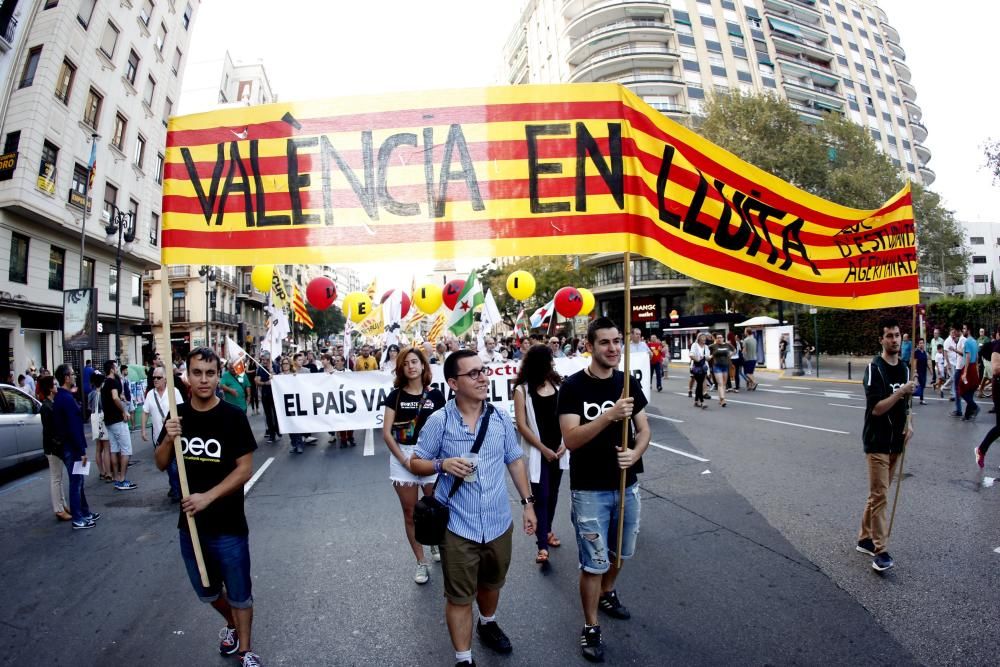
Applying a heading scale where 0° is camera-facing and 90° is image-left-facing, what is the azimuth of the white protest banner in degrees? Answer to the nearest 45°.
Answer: approximately 0°

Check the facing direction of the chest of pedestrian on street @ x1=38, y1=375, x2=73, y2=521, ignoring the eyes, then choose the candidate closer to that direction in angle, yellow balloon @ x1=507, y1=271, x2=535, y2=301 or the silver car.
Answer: the yellow balloon

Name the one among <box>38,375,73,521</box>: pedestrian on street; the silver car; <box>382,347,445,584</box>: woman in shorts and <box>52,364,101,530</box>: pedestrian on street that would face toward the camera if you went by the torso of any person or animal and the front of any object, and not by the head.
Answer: the woman in shorts

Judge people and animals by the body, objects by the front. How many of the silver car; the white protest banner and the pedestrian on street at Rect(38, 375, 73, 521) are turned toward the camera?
1

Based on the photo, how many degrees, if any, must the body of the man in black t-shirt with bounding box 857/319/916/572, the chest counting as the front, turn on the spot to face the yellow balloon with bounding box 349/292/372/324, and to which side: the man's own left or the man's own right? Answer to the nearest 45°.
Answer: approximately 180°

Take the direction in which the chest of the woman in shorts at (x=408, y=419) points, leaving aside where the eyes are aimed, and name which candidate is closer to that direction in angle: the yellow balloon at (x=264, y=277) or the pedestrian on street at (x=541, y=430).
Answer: the pedestrian on street

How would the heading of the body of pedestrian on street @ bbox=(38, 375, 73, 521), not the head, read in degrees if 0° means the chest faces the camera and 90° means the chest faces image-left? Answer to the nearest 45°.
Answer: approximately 270°

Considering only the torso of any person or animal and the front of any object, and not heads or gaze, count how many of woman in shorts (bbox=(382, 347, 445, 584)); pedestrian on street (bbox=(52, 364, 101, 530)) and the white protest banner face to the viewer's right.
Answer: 1

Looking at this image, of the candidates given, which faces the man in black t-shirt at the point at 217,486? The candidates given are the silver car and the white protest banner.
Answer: the white protest banner

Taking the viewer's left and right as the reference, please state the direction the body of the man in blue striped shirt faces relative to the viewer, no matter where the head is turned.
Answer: facing the viewer and to the right of the viewer

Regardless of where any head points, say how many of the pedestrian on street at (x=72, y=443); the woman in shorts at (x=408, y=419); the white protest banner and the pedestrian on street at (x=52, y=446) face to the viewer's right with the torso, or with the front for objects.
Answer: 2

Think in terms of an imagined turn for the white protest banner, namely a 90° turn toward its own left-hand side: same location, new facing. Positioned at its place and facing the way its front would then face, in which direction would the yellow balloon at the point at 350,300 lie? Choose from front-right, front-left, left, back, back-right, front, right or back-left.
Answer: left

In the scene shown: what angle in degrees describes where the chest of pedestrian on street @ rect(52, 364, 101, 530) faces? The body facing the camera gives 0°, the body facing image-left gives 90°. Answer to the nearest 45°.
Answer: approximately 270°
